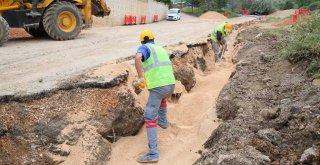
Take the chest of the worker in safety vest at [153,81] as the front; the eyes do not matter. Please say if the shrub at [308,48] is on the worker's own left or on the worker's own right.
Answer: on the worker's own right

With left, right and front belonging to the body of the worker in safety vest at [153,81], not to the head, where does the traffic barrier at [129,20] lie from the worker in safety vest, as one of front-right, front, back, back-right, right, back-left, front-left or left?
front-right

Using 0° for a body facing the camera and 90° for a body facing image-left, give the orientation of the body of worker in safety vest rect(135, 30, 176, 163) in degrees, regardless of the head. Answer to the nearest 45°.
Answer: approximately 135°

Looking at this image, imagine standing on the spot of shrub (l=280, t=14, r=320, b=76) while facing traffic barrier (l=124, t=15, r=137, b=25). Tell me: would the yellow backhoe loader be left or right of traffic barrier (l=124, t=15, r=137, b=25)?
left

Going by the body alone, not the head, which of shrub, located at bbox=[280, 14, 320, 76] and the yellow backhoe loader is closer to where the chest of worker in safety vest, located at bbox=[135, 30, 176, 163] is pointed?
the yellow backhoe loader

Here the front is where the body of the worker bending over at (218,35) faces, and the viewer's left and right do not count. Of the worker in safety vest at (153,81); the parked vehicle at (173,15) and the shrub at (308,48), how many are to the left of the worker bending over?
1

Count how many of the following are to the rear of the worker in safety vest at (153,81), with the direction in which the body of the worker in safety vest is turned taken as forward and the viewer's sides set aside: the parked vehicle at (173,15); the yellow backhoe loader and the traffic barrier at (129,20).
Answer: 0

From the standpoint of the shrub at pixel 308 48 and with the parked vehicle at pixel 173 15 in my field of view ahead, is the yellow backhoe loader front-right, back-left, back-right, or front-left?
front-left
